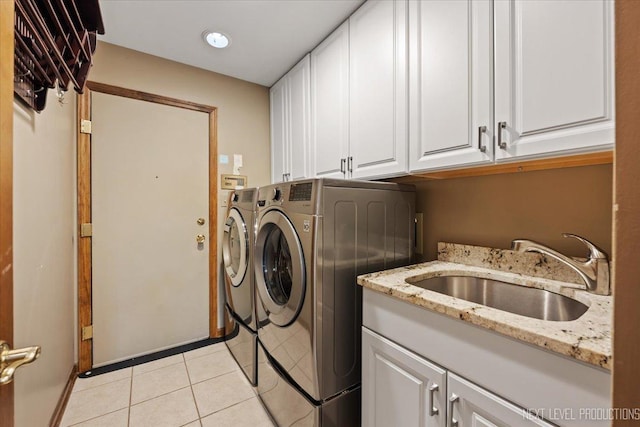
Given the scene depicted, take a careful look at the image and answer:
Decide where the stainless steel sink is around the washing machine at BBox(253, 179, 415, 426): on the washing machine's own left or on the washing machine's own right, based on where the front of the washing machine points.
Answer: on the washing machine's own left

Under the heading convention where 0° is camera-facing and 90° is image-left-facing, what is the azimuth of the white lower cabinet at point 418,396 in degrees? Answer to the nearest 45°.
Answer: approximately 45°

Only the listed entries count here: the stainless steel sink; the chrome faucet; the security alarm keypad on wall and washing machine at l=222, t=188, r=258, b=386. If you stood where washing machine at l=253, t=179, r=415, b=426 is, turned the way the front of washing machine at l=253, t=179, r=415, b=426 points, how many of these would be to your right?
2

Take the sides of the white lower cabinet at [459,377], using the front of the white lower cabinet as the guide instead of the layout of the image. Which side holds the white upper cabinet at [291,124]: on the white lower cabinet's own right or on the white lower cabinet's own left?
on the white lower cabinet's own right

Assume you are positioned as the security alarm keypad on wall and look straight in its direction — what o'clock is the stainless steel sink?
The stainless steel sink is roughly at 11 o'clock from the security alarm keypad on wall.

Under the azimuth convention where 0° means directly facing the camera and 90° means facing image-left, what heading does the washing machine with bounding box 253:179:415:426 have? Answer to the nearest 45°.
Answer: approximately 45°

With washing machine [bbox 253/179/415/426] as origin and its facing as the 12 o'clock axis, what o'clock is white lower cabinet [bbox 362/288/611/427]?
The white lower cabinet is roughly at 9 o'clock from the washing machine.

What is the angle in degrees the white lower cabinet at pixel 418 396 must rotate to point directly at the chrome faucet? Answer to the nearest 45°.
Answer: approximately 180°
